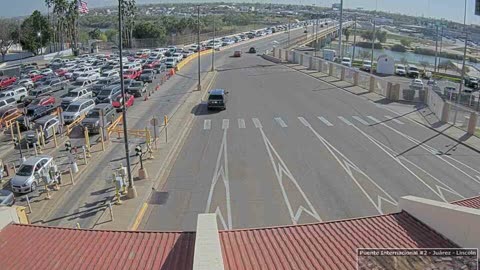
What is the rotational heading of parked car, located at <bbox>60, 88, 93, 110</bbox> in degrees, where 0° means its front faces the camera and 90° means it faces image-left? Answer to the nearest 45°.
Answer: approximately 45°

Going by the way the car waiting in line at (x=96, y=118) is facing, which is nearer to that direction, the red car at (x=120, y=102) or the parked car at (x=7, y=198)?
the parked car

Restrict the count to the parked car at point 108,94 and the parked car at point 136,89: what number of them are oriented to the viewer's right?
0

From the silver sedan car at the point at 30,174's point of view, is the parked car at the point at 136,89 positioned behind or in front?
behind

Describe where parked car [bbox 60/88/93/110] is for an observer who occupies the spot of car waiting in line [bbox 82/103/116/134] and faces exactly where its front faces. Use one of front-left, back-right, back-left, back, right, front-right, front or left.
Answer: back-right

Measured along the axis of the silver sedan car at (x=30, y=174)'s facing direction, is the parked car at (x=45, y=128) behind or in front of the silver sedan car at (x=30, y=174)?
behind

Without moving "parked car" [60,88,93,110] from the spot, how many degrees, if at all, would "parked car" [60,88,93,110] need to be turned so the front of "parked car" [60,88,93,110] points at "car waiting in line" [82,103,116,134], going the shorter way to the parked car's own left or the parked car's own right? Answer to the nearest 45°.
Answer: approximately 45° to the parked car's own left

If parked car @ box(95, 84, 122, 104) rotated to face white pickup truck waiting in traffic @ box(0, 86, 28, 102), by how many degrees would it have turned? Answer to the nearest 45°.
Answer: approximately 90° to its right
